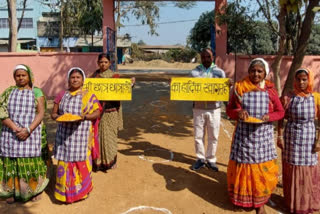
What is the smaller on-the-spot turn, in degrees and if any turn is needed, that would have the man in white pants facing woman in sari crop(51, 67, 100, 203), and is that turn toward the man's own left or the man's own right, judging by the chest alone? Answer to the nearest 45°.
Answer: approximately 45° to the man's own right

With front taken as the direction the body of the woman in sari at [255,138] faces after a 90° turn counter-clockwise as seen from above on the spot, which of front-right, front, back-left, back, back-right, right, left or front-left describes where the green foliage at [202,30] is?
left

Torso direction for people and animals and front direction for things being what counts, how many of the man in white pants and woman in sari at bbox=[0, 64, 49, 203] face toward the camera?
2

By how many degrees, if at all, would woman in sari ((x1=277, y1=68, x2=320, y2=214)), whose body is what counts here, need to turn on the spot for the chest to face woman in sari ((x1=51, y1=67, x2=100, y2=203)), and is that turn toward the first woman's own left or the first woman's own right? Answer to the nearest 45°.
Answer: approximately 90° to the first woman's own right

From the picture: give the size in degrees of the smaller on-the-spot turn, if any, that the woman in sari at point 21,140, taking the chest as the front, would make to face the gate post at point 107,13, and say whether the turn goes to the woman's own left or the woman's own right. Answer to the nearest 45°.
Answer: approximately 180°

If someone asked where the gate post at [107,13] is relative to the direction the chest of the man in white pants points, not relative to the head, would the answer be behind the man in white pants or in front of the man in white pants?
behind

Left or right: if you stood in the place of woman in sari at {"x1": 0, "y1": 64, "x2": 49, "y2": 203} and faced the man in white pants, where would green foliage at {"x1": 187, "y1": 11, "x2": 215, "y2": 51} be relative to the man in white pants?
left
